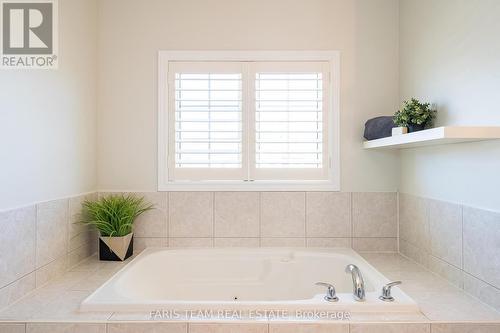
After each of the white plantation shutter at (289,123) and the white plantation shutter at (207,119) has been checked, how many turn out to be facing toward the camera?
2

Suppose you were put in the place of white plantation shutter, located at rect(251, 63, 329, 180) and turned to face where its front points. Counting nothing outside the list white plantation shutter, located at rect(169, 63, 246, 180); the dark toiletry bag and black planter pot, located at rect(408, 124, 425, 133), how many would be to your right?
1

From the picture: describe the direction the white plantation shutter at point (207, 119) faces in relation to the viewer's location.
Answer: facing the viewer

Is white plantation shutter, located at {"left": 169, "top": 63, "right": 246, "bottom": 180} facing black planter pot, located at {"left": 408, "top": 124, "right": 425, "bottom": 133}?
no

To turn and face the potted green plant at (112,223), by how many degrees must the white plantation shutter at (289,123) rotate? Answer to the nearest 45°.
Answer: approximately 90° to its right

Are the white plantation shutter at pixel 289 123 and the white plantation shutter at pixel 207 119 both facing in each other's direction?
no

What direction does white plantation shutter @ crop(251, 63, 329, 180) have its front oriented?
toward the camera

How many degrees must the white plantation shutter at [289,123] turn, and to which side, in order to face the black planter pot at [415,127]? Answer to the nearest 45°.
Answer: approximately 45° to its left

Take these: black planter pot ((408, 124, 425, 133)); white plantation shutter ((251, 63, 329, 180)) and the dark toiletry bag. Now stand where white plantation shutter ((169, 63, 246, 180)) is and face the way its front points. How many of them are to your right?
0

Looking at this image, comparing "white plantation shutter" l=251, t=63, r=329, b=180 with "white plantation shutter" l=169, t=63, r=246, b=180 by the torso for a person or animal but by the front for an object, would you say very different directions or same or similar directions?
same or similar directions

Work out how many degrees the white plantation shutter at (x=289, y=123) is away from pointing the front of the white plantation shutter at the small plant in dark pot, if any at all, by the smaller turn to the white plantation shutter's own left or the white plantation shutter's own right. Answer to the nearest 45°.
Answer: approximately 45° to the white plantation shutter's own left

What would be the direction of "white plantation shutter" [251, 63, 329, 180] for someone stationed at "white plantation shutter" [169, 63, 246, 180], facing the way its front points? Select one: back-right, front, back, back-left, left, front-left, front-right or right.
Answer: left

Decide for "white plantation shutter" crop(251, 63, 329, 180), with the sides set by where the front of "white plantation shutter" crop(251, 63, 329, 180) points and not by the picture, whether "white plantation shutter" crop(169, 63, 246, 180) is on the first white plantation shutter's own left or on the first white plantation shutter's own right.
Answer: on the first white plantation shutter's own right

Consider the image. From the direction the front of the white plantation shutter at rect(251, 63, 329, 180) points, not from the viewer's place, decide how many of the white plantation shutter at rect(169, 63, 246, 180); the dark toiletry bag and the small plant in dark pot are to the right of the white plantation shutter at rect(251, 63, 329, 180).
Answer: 1

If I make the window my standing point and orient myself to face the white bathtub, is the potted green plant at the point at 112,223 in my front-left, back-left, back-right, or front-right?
front-right
